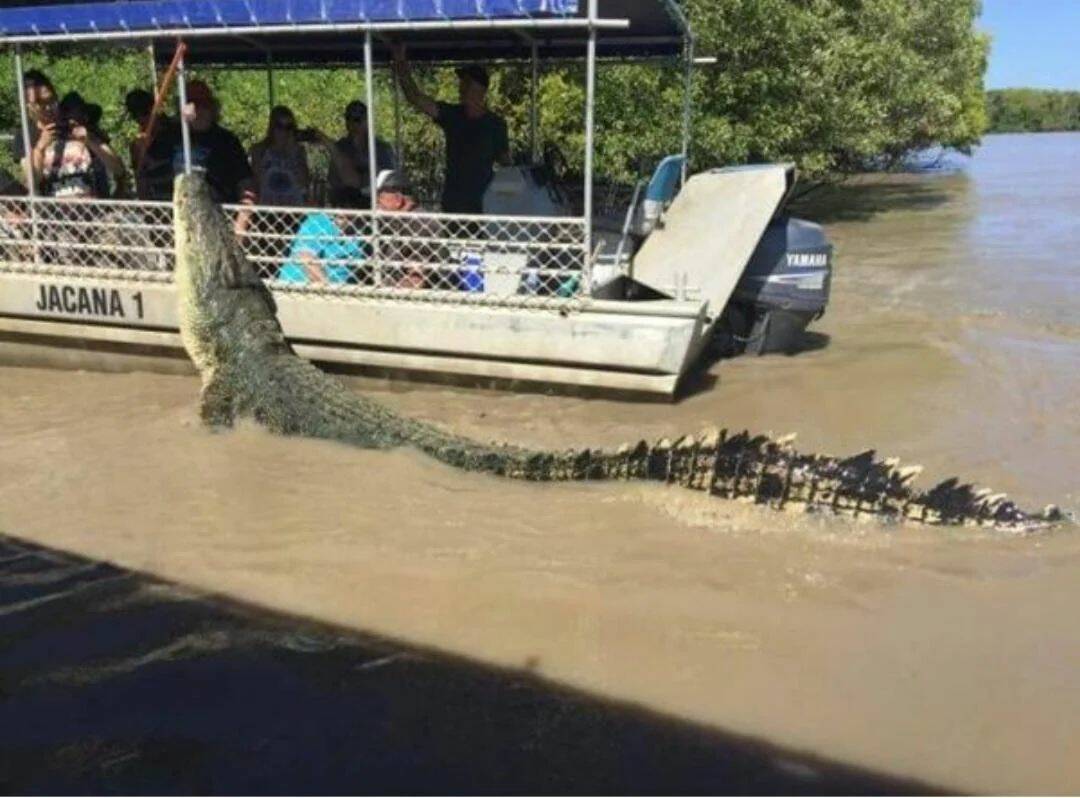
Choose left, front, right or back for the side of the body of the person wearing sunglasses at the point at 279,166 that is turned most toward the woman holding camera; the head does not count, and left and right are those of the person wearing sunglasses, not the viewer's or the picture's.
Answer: right

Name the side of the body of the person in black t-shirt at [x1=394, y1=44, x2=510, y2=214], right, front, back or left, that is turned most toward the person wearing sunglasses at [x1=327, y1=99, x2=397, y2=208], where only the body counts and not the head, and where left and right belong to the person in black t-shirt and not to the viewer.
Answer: right

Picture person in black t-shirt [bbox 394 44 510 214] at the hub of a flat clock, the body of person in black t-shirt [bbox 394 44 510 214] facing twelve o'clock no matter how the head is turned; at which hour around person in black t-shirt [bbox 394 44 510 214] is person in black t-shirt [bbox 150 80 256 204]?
person in black t-shirt [bbox 150 80 256 204] is roughly at 2 o'clock from person in black t-shirt [bbox 394 44 510 214].

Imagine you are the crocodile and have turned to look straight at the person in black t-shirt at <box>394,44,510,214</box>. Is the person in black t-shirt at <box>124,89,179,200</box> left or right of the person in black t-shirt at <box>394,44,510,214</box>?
left

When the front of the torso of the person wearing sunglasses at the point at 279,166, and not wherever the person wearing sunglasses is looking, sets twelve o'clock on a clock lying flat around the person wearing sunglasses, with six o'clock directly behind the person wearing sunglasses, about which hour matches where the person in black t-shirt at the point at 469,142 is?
The person in black t-shirt is roughly at 10 o'clock from the person wearing sunglasses.

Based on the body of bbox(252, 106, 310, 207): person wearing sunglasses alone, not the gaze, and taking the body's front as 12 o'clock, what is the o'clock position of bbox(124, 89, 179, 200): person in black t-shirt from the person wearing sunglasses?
The person in black t-shirt is roughly at 4 o'clock from the person wearing sunglasses.

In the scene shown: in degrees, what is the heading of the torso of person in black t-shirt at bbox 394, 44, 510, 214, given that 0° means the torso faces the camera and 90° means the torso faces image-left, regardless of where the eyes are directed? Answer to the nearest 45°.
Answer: approximately 45°

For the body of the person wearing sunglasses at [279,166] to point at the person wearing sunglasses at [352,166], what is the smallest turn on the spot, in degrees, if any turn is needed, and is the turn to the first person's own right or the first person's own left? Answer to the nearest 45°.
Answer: approximately 135° to the first person's own left
